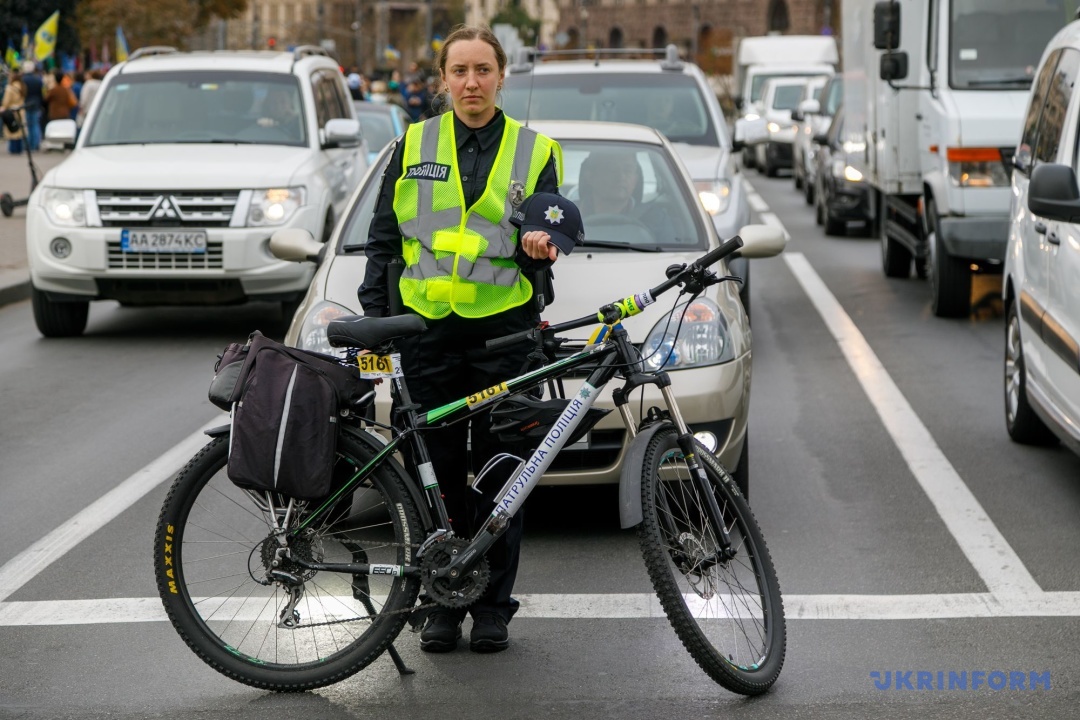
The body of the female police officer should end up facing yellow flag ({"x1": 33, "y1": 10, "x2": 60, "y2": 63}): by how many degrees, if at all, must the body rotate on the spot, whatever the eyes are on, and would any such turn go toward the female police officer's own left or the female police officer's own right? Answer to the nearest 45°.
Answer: approximately 180°

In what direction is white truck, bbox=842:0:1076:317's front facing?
toward the camera

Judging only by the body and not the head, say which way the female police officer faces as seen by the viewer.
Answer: toward the camera

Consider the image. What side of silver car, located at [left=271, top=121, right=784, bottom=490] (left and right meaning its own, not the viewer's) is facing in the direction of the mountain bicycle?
front

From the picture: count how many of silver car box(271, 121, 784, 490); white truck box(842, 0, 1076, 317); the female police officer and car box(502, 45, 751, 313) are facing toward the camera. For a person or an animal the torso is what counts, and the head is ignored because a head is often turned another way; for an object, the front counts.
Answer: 4

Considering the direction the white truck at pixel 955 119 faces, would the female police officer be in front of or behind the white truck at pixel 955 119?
in front

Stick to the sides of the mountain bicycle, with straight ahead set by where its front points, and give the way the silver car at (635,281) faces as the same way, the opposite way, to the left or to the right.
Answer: to the right

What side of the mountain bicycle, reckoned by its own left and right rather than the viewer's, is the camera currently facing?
right

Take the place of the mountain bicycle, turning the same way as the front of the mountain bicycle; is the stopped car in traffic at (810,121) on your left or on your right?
on your left

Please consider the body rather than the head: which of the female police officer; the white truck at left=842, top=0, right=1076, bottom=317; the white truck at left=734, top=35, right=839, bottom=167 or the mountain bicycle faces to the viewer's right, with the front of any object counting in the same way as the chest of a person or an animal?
the mountain bicycle

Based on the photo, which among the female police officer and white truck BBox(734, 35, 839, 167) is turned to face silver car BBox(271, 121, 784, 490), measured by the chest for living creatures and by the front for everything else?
the white truck

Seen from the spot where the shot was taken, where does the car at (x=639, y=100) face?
facing the viewer

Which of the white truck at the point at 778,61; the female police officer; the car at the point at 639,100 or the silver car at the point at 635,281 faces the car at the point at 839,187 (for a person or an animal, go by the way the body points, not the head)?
the white truck
